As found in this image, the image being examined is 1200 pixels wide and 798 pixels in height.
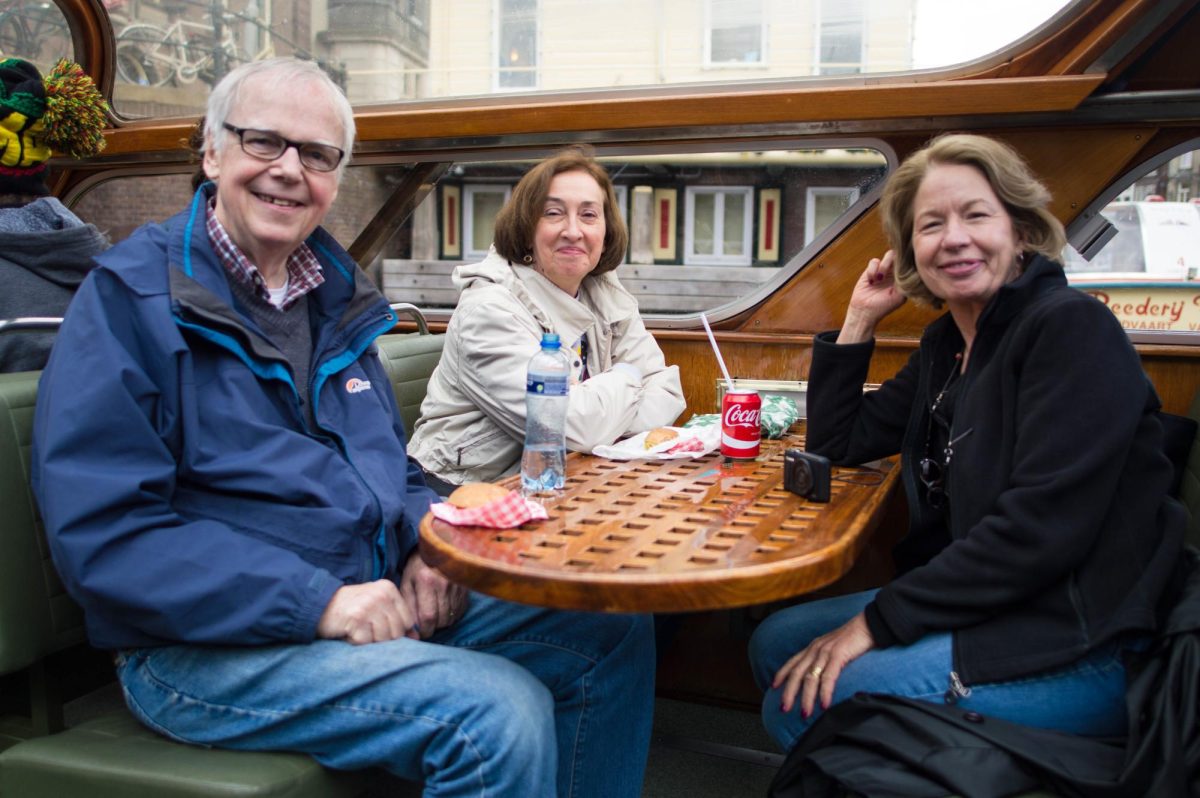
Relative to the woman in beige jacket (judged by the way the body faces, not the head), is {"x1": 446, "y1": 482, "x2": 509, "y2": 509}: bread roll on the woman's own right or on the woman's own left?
on the woman's own right

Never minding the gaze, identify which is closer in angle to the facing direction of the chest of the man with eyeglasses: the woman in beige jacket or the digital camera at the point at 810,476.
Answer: the digital camera

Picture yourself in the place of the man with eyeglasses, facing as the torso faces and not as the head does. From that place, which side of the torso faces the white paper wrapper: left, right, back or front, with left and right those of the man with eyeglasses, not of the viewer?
left

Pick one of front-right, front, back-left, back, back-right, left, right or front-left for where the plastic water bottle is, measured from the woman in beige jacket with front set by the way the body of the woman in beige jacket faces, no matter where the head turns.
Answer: front-right

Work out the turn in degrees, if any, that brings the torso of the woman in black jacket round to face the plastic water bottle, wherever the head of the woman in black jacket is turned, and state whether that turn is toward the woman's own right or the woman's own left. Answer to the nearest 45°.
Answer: approximately 45° to the woman's own right

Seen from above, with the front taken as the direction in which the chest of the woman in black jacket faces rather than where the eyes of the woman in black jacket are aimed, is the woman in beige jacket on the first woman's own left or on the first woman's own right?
on the first woman's own right

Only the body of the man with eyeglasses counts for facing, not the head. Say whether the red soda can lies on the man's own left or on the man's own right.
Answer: on the man's own left

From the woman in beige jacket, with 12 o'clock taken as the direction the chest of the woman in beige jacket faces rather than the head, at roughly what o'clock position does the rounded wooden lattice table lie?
The rounded wooden lattice table is roughly at 1 o'clock from the woman in beige jacket.

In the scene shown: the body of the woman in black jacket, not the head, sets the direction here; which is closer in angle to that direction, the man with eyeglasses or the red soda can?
the man with eyeglasses

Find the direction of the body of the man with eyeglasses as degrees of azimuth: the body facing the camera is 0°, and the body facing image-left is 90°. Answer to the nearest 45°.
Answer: approximately 315°
